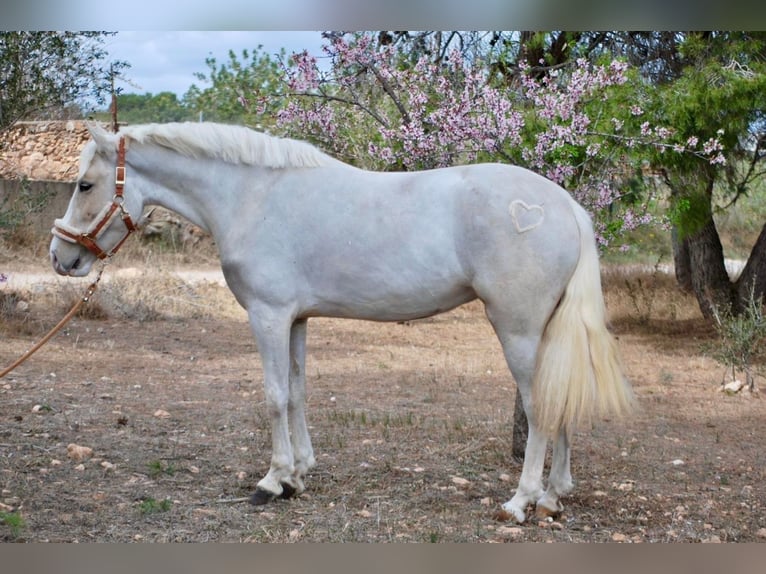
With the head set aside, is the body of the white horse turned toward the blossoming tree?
no

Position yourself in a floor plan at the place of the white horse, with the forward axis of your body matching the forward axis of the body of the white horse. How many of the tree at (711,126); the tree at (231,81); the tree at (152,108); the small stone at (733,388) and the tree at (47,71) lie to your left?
0

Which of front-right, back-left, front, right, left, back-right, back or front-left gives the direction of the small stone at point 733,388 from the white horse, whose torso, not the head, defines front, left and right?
back-right

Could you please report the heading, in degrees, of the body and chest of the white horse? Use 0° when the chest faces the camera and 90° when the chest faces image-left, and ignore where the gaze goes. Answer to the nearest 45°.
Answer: approximately 90°

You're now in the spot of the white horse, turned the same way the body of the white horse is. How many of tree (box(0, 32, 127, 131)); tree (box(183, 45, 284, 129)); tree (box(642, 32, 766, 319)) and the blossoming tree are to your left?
0

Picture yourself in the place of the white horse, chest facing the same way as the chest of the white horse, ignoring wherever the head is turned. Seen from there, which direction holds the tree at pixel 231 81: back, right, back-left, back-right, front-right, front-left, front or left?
right

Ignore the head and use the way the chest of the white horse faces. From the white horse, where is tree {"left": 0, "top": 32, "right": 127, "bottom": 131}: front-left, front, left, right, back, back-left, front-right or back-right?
front-right

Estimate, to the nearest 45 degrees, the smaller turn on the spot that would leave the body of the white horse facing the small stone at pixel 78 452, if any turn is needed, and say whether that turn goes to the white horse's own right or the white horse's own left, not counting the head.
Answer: approximately 45° to the white horse's own right

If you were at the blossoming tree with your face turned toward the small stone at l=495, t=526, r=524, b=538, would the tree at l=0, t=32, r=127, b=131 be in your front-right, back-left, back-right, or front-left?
back-right

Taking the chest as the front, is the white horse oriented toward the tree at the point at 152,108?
no
